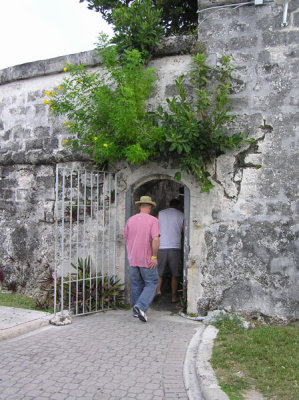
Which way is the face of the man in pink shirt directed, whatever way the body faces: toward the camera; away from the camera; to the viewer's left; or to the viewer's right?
away from the camera

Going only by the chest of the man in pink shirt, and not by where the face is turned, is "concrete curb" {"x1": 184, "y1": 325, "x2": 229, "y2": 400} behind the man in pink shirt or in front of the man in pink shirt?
behind

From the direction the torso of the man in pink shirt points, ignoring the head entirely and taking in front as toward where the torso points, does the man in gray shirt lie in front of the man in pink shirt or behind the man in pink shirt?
in front

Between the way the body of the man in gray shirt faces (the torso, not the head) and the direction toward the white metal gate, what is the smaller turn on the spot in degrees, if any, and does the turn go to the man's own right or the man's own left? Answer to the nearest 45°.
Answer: approximately 90° to the man's own left

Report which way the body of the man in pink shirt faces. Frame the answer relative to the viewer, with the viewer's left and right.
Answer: facing away from the viewer

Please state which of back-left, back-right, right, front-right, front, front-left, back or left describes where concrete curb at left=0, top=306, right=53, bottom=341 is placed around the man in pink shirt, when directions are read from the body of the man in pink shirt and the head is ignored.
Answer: left

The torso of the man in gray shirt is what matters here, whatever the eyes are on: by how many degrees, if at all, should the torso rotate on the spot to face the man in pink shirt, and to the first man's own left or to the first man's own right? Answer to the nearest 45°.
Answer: approximately 135° to the first man's own left

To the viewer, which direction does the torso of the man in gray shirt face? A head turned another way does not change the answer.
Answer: away from the camera

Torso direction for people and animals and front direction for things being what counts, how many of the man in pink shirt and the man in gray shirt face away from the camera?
2

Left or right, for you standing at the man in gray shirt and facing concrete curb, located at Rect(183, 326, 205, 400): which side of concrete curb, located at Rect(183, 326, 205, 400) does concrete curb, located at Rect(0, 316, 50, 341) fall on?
right
